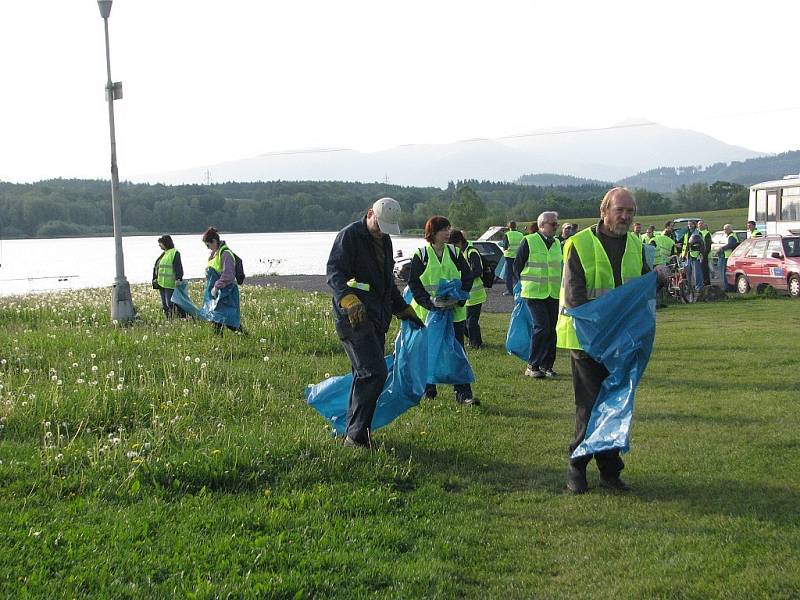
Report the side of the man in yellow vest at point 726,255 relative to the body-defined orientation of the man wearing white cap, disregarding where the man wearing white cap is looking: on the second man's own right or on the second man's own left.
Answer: on the second man's own left

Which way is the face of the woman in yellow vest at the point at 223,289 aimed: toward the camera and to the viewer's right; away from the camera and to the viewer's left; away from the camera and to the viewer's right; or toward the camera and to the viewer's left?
toward the camera and to the viewer's left

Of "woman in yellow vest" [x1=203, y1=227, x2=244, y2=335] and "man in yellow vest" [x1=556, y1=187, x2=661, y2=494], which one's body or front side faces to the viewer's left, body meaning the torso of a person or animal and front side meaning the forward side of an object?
the woman in yellow vest

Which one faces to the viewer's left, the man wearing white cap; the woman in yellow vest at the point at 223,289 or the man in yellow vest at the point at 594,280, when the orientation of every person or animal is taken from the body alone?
the woman in yellow vest

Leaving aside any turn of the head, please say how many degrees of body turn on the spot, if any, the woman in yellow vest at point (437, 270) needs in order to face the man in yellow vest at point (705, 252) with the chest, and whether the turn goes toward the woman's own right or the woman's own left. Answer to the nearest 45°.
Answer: approximately 90° to the woman's own left

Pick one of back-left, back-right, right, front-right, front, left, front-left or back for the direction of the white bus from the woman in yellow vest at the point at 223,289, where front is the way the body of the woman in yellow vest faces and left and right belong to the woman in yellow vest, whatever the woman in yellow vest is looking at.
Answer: back-right

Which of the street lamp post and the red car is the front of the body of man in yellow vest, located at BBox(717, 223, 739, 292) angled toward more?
the street lamp post

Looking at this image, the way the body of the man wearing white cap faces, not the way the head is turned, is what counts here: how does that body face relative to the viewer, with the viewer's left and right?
facing the viewer and to the right of the viewer

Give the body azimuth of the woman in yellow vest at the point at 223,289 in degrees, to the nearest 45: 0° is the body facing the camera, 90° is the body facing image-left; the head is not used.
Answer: approximately 90°

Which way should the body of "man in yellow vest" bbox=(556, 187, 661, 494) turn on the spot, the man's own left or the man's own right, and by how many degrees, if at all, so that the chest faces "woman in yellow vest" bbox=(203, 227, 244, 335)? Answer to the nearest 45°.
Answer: approximately 180°

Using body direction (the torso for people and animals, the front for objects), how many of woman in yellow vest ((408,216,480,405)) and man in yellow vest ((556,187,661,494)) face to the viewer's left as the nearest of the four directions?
0

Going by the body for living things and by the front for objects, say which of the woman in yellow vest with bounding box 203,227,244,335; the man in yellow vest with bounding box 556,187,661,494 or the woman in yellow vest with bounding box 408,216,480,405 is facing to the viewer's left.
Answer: the woman in yellow vest with bounding box 203,227,244,335
